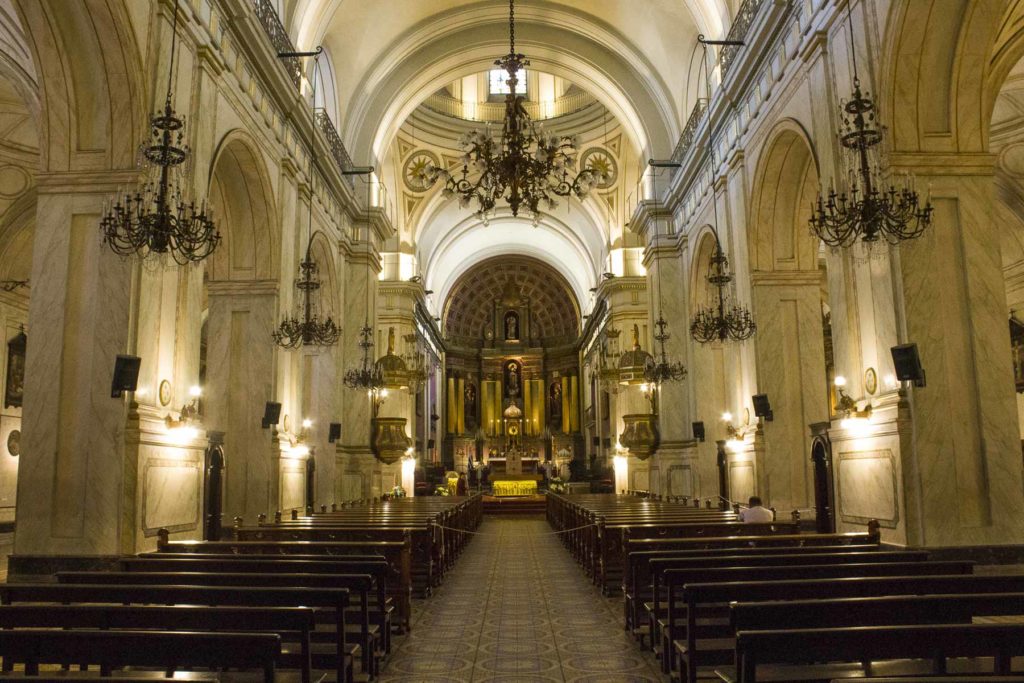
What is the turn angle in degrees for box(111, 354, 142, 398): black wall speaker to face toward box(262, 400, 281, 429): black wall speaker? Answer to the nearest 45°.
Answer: approximately 90° to its left

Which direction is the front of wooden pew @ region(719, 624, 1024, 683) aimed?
away from the camera

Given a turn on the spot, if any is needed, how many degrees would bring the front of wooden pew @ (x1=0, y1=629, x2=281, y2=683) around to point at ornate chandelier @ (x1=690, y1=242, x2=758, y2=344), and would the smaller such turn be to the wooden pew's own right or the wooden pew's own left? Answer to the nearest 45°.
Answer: approximately 45° to the wooden pew's own right

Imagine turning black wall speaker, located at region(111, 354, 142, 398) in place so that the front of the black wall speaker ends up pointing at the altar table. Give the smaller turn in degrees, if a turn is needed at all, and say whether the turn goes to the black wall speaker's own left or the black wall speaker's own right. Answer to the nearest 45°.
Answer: approximately 90° to the black wall speaker's own left

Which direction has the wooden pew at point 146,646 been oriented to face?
away from the camera

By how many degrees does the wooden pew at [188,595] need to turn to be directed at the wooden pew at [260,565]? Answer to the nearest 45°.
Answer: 0° — it already faces it

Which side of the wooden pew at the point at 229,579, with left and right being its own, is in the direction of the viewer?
back

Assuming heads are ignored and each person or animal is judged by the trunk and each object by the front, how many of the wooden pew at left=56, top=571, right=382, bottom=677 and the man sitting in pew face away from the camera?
2

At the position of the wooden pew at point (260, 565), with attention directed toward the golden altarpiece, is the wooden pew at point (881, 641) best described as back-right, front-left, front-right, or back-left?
back-right

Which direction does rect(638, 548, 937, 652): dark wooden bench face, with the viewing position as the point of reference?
facing away from the viewer

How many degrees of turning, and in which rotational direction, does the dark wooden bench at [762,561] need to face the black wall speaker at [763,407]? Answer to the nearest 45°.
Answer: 0° — it already faces it

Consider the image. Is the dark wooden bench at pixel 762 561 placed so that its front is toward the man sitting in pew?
yes

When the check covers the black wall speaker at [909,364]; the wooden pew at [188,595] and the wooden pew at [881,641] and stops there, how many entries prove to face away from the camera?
2

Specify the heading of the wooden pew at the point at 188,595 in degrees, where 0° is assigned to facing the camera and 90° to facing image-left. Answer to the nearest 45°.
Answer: approximately 180°

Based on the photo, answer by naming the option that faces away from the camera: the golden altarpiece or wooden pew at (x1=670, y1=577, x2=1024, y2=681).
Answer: the wooden pew
